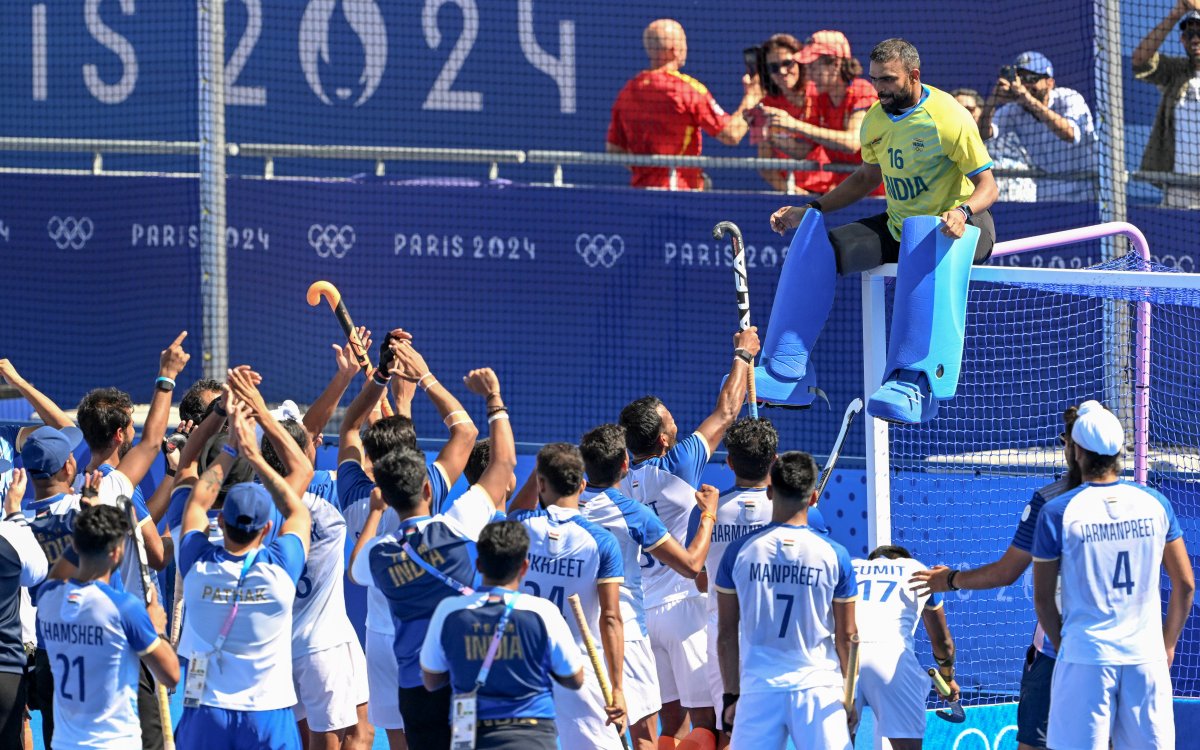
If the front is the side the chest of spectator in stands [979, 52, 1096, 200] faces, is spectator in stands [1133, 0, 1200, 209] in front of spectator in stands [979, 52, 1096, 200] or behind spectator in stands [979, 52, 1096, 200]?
behind

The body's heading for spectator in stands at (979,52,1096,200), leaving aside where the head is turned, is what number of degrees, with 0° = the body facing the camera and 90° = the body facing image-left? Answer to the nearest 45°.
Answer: approximately 45°

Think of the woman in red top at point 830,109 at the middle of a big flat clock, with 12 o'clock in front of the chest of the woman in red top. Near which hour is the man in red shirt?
The man in red shirt is roughly at 2 o'clock from the woman in red top.

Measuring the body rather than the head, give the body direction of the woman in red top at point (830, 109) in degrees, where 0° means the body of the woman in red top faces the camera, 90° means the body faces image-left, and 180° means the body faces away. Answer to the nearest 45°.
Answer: approximately 45°

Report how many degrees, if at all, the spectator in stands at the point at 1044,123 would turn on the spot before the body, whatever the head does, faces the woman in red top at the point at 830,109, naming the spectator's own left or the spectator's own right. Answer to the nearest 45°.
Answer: approximately 45° to the spectator's own right

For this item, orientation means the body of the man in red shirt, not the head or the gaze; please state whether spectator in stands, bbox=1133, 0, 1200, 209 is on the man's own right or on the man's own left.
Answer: on the man's own right

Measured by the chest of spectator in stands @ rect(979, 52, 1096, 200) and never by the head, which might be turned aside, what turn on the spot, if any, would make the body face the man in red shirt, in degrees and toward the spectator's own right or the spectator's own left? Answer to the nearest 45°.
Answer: approximately 45° to the spectator's own right

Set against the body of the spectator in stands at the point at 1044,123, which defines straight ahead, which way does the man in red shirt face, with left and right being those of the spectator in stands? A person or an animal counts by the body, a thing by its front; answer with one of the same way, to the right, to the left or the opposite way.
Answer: the opposite way

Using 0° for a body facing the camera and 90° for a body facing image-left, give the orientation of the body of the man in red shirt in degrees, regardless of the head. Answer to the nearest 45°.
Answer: approximately 225°

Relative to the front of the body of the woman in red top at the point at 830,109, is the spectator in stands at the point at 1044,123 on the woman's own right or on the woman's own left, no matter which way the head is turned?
on the woman's own left
